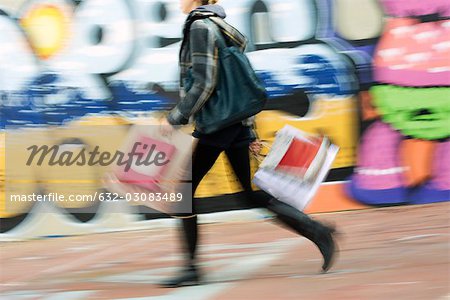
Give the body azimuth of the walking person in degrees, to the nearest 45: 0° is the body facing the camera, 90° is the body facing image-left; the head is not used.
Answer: approximately 90°
